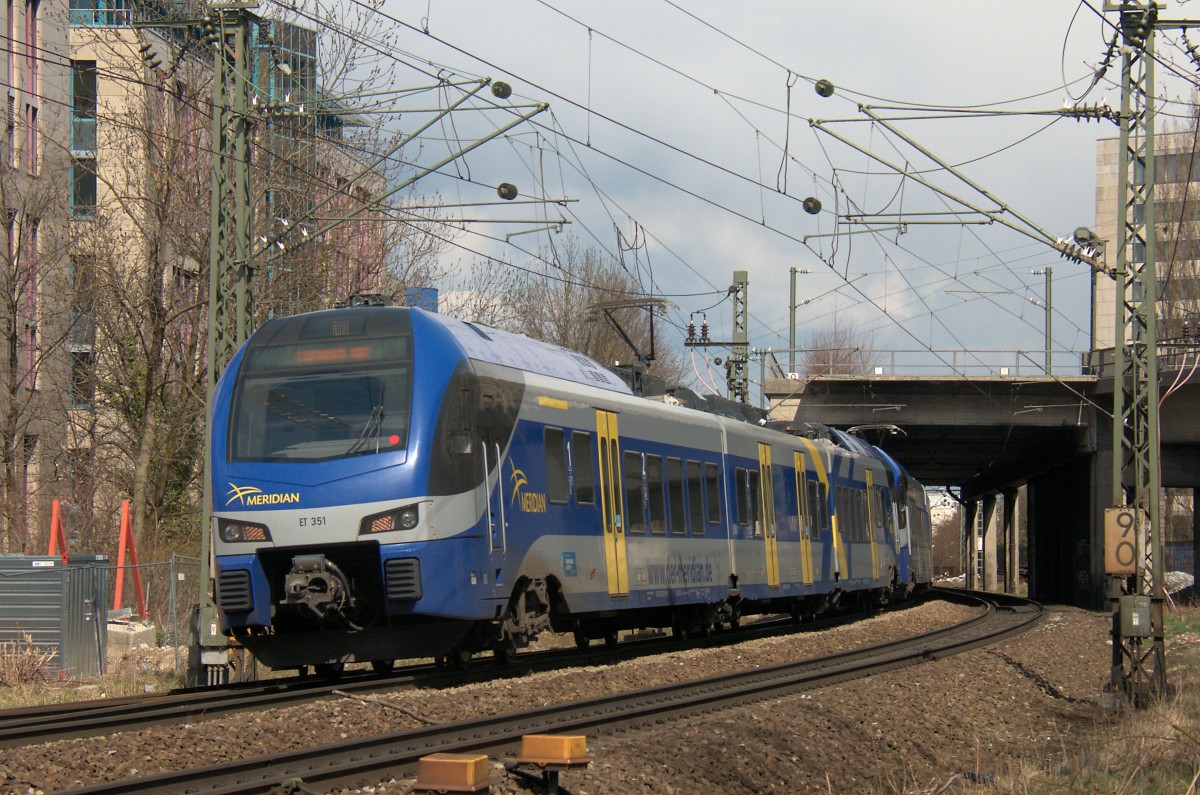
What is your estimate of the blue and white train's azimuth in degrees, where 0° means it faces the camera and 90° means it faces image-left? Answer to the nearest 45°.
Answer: approximately 45°

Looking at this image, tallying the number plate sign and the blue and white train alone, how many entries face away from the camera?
0

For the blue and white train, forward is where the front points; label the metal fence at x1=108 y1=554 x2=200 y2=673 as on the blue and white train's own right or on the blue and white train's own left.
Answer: on the blue and white train's own right

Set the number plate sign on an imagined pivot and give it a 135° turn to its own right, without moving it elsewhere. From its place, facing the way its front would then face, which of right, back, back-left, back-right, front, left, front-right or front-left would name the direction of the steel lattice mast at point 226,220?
front-left

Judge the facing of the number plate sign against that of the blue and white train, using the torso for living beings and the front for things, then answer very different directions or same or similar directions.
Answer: same or similar directions

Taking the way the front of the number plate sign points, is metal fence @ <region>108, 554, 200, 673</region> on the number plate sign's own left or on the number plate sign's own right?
on the number plate sign's own right

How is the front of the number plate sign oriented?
toward the camera

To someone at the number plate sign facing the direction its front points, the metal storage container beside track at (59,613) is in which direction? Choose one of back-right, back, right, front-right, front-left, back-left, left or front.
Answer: right

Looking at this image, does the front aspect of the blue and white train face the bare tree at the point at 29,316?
no

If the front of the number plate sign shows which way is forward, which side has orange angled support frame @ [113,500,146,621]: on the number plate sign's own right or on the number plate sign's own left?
on the number plate sign's own right

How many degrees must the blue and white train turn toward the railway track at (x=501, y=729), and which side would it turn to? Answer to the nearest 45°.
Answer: approximately 45° to its left

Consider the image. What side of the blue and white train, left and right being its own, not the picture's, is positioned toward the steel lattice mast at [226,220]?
front

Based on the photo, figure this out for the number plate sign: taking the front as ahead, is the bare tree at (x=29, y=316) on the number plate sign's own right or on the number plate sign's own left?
on the number plate sign's own right

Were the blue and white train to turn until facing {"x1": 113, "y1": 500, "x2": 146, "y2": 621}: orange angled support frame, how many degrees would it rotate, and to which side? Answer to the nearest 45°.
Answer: approximately 90° to its right
